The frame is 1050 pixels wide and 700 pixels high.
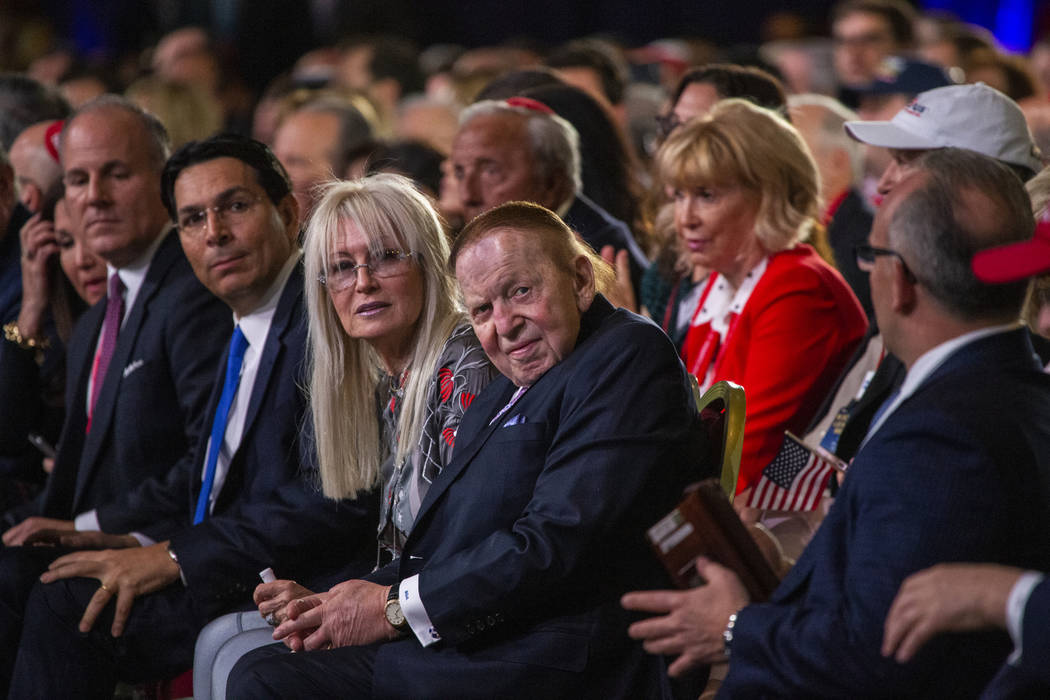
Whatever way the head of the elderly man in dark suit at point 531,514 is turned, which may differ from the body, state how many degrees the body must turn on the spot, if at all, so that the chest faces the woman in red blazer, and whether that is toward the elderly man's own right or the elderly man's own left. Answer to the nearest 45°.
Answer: approximately 180°

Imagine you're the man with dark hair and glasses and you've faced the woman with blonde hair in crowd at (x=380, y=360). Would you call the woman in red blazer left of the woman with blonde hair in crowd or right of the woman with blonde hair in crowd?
left

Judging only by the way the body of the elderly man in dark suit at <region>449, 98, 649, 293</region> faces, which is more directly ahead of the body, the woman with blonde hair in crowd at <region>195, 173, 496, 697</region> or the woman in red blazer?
the woman with blonde hair in crowd

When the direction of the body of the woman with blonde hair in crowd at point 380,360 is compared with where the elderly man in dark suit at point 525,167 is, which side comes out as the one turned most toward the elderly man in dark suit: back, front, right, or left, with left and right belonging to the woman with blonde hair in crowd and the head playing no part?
back

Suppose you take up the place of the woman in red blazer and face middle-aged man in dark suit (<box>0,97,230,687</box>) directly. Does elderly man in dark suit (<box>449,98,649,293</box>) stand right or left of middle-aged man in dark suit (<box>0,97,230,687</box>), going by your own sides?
right

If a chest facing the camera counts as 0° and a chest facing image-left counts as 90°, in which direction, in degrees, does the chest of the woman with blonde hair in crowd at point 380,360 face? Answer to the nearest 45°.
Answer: approximately 45°

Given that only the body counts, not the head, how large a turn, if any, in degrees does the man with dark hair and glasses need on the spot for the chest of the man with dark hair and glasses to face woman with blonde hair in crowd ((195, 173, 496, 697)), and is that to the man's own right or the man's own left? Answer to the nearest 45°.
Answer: approximately 90° to the man's own left

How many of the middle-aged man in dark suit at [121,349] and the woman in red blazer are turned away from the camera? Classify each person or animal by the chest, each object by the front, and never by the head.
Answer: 0

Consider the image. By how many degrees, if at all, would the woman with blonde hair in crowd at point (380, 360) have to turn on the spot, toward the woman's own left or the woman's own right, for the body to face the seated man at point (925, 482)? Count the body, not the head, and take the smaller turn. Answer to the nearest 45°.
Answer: approximately 90° to the woman's own left

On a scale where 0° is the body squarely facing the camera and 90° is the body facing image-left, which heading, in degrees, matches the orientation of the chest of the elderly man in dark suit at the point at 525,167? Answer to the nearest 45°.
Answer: approximately 45°

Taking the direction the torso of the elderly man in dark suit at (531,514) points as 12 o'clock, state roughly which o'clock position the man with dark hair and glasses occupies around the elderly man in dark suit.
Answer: The man with dark hair and glasses is roughly at 3 o'clock from the elderly man in dark suit.

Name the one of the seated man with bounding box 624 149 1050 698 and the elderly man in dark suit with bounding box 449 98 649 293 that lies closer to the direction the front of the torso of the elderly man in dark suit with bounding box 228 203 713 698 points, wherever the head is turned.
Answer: the seated man
